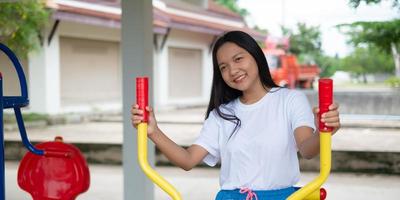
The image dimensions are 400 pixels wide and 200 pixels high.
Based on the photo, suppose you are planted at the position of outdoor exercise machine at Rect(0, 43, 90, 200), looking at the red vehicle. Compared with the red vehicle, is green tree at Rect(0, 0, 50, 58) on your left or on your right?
left

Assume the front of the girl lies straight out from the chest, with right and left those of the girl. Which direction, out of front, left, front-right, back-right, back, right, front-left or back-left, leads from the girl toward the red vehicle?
back

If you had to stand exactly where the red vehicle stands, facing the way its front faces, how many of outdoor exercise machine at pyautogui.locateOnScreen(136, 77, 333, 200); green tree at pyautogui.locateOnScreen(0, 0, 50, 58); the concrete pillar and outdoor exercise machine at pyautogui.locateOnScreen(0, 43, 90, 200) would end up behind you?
0

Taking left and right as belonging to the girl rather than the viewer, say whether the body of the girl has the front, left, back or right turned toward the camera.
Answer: front

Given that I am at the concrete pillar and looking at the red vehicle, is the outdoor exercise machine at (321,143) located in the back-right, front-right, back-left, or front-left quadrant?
back-right

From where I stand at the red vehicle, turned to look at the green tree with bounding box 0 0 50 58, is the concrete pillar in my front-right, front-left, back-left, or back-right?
front-left

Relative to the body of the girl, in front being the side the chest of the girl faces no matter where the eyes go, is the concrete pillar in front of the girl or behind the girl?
behind

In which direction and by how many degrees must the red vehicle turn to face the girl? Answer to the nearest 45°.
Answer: approximately 45° to its left

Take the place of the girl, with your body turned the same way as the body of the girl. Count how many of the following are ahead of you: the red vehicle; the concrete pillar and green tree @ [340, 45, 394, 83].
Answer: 0

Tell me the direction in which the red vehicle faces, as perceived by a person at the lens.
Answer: facing the viewer and to the left of the viewer

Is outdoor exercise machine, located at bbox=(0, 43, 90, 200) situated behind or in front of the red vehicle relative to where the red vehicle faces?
in front

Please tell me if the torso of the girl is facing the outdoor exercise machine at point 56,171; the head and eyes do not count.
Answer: no

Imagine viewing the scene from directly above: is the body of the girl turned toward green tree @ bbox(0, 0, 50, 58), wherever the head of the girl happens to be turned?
no

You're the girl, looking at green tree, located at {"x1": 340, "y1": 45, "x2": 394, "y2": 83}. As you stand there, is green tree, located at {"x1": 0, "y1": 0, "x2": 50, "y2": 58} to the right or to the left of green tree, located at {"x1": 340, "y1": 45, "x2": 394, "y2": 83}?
left

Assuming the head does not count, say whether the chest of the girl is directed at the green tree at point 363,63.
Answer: no

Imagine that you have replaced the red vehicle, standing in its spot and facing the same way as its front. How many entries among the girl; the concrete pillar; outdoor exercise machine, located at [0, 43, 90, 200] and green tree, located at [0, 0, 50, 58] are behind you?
0

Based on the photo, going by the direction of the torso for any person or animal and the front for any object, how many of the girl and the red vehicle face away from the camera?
0

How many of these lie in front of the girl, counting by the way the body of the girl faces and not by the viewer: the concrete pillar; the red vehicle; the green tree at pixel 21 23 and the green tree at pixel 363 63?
0
